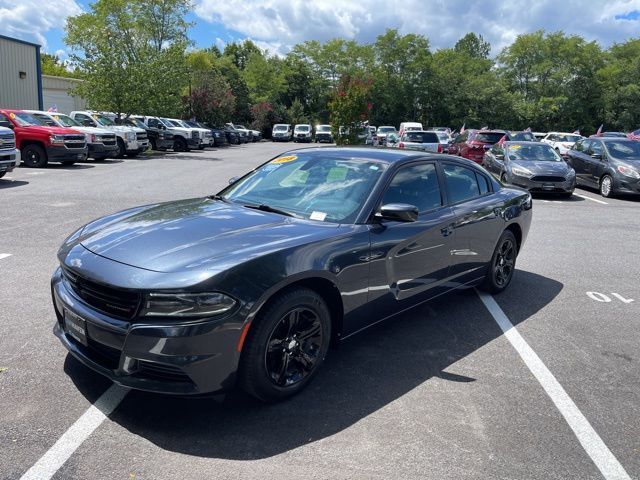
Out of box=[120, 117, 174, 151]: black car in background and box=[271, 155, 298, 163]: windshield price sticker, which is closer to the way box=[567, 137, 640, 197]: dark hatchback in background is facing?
the windshield price sticker

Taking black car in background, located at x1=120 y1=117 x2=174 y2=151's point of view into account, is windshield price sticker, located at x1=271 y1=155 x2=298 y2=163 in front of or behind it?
in front

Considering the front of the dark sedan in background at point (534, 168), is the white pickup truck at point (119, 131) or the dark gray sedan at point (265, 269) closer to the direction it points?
the dark gray sedan

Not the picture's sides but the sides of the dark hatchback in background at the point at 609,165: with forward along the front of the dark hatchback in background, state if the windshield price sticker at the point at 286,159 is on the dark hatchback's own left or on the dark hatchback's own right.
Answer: on the dark hatchback's own right

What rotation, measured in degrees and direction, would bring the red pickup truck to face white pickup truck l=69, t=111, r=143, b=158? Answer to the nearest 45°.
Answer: approximately 90° to its left

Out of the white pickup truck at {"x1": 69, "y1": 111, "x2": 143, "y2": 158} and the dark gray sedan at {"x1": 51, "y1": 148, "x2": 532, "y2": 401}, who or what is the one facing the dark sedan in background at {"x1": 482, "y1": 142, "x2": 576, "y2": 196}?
the white pickup truck

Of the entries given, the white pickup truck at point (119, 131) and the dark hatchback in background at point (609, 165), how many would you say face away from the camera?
0

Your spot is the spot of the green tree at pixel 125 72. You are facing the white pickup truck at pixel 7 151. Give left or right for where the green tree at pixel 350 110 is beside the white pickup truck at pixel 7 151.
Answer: left

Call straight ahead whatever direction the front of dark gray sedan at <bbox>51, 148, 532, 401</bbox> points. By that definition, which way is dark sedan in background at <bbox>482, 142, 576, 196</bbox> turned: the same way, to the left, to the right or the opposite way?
to the left

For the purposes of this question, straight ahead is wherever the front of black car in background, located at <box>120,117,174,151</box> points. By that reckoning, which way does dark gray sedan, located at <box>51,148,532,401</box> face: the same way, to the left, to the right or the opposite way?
to the right

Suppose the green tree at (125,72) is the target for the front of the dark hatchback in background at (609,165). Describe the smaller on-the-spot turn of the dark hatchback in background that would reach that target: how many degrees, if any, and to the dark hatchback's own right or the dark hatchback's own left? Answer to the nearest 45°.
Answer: approximately 135° to the dark hatchback's own right
